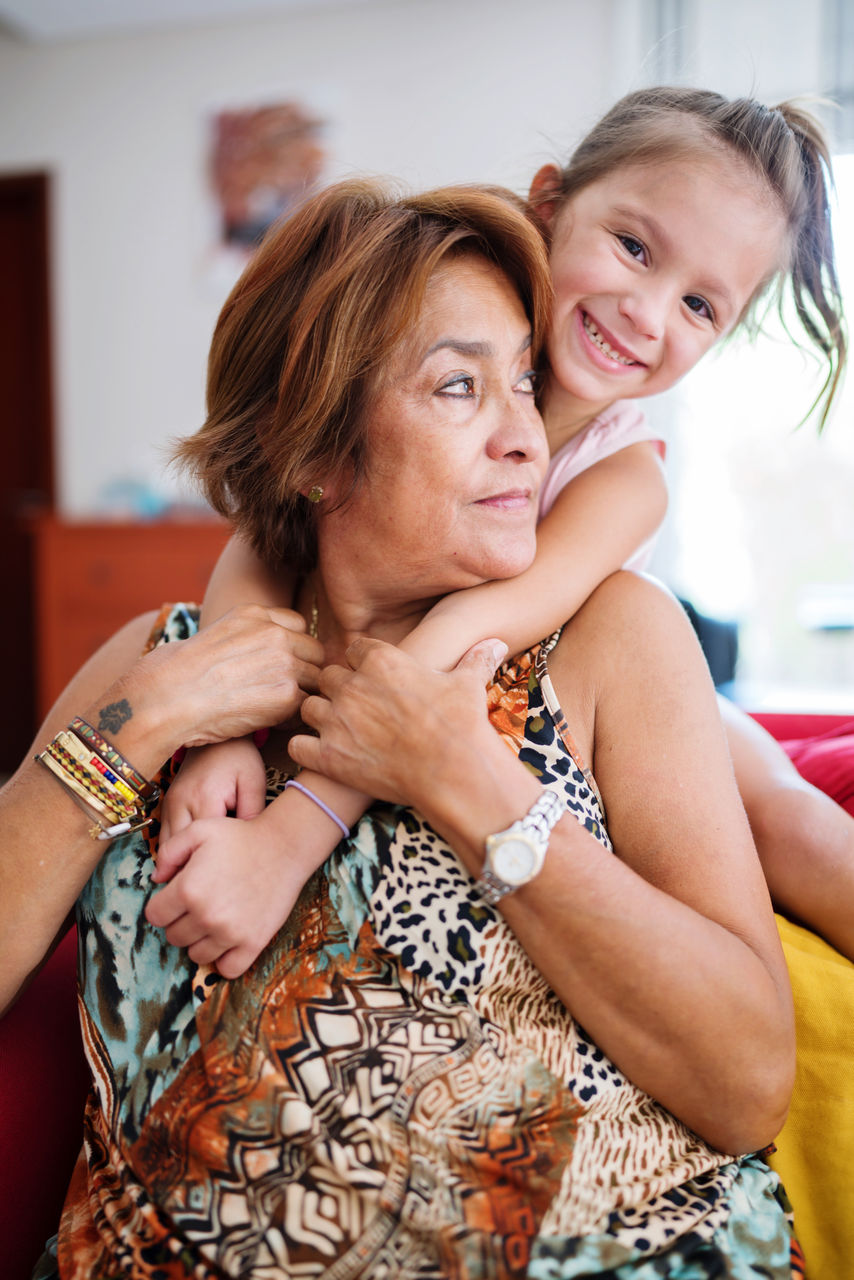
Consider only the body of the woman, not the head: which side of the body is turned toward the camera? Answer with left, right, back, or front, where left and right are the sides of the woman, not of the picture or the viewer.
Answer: front

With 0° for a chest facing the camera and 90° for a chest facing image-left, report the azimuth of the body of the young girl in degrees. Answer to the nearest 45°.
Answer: approximately 45°

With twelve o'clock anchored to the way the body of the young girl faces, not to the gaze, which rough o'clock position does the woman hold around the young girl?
The woman is roughly at 11 o'clock from the young girl.

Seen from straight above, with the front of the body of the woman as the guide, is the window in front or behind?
behind

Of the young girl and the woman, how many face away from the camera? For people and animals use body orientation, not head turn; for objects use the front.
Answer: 0

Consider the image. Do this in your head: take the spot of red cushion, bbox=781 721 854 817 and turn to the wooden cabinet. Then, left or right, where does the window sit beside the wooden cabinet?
right
